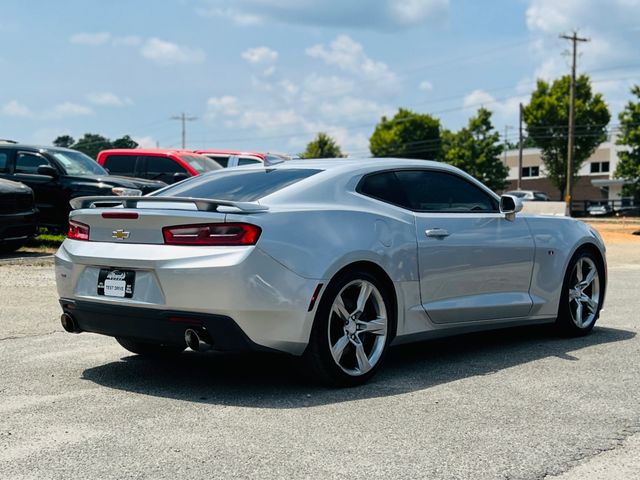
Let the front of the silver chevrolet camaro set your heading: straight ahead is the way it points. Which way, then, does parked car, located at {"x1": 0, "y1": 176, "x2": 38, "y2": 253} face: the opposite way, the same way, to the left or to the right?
to the right

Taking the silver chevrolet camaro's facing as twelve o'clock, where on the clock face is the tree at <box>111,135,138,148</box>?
The tree is roughly at 10 o'clock from the silver chevrolet camaro.

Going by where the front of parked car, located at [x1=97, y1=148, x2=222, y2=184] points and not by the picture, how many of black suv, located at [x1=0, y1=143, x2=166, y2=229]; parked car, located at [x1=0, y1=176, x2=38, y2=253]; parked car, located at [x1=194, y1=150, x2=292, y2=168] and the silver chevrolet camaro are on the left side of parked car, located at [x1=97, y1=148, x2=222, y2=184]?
1

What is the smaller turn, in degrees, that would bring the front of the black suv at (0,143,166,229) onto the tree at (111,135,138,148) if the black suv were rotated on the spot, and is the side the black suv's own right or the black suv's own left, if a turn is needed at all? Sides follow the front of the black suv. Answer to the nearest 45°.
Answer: approximately 135° to the black suv's own left

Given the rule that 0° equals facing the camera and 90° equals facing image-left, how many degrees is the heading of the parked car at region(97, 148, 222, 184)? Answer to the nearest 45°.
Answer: approximately 315°

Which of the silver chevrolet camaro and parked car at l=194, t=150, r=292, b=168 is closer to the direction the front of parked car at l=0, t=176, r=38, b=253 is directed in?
the silver chevrolet camaro

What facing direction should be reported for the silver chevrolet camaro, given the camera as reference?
facing away from the viewer and to the right of the viewer

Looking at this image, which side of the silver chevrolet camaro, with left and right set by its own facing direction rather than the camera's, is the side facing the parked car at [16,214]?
left

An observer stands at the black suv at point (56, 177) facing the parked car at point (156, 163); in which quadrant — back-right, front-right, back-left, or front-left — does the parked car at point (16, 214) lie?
back-right

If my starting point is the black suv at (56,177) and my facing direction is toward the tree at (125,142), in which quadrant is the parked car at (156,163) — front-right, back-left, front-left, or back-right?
front-right

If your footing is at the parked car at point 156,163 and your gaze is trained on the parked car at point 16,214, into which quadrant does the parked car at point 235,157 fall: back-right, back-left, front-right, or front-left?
back-left

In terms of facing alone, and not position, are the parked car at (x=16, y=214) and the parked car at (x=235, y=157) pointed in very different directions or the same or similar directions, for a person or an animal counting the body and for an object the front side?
same or similar directions

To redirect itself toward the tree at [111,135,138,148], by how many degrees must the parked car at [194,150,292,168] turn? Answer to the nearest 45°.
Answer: approximately 180°

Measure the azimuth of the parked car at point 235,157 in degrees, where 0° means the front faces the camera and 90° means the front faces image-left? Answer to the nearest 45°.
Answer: approximately 315°
